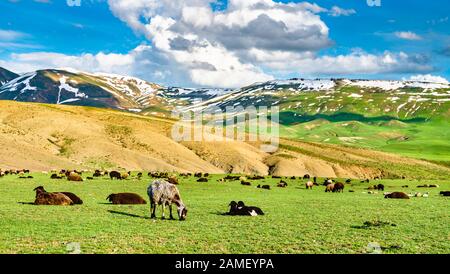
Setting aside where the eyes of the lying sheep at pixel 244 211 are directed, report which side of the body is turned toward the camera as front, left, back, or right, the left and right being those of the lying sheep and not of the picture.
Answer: left

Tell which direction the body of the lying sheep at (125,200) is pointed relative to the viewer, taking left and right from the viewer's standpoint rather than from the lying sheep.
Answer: facing to the left of the viewer

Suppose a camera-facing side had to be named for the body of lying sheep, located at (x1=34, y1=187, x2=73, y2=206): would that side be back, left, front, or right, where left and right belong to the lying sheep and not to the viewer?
left

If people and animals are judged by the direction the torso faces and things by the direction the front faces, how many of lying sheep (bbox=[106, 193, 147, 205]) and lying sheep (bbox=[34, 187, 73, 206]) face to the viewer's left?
2

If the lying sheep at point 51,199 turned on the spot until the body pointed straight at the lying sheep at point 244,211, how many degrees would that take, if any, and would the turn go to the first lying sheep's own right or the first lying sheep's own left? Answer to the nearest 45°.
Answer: approximately 135° to the first lying sheep's own left

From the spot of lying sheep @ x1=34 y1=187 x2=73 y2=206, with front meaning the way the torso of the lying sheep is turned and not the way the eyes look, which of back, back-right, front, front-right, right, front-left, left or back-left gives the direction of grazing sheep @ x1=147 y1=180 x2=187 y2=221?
back-left

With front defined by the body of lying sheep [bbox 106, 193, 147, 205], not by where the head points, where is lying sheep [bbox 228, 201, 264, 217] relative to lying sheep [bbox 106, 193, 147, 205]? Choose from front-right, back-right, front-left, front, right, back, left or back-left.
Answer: back-left

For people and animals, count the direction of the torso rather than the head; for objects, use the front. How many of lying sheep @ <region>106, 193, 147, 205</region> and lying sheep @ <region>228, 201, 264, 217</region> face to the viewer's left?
2
